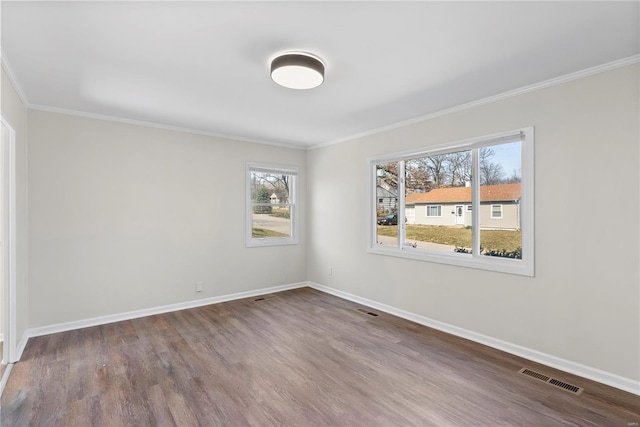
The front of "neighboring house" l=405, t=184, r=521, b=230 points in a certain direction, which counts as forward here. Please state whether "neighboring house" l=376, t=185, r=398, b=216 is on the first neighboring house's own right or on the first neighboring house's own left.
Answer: on the first neighboring house's own right

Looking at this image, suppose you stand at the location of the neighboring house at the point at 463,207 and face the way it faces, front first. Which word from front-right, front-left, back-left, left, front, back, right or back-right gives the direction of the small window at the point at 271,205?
front-left

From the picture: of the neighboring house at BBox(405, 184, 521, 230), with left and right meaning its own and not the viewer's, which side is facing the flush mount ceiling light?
front
